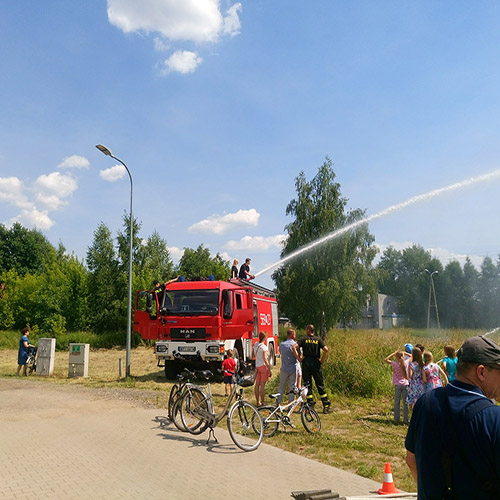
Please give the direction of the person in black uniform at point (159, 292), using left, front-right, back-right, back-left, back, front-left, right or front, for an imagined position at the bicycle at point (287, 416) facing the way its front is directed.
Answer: back-left

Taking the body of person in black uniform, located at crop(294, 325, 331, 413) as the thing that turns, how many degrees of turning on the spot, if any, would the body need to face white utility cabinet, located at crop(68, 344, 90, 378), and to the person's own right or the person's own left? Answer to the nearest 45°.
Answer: approximately 45° to the person's own left

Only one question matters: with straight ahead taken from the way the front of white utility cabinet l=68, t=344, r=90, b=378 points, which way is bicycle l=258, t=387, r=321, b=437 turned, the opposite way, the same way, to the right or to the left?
to the left

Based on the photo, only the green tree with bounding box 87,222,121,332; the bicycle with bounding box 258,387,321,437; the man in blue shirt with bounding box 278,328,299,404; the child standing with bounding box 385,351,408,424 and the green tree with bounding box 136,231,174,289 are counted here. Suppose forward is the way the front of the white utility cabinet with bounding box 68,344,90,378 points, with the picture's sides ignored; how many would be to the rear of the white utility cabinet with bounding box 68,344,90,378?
2

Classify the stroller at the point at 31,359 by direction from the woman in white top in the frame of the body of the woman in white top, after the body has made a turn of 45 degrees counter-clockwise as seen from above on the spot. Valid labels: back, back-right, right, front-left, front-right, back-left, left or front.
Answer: front-left

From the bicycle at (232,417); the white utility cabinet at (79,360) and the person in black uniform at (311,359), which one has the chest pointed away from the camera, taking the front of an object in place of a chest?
the person in black uniform

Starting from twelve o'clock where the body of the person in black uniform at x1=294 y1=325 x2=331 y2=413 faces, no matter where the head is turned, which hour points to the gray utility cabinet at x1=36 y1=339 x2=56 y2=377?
The gray utility cabinet is roughly at 10 o'clock from the person in black uniform.

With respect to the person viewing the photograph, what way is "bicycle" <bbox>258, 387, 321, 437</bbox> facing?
facing to the right of the viewer

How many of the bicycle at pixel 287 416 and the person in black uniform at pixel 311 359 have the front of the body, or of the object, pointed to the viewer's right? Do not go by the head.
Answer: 1
